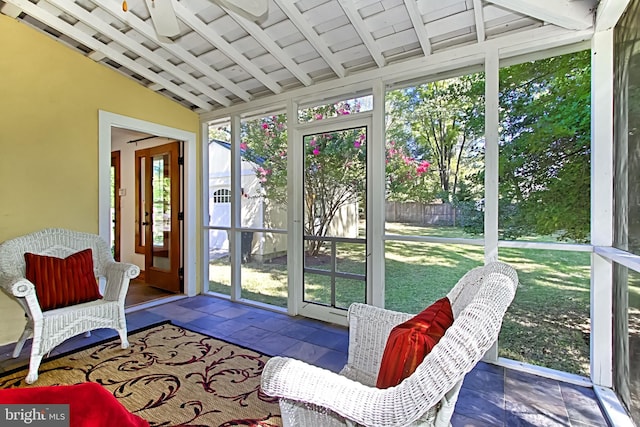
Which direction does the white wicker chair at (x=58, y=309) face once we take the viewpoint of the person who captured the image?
facing the viewer and to the right of the viewer

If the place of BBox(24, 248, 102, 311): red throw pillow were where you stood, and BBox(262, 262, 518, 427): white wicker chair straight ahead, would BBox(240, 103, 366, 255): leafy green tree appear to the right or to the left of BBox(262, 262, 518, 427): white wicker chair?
left
